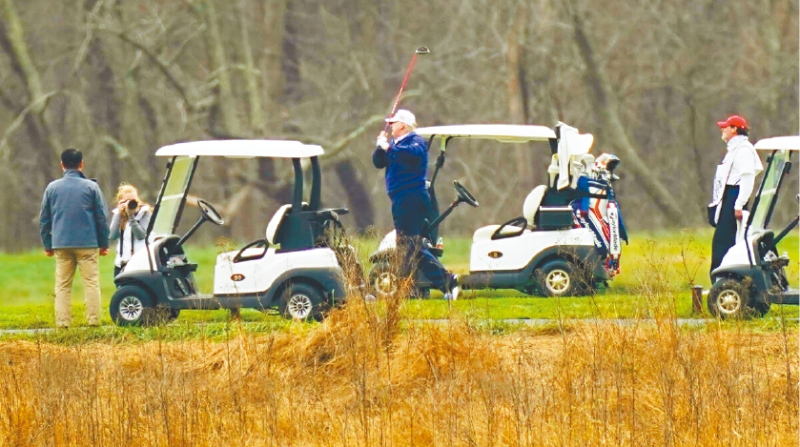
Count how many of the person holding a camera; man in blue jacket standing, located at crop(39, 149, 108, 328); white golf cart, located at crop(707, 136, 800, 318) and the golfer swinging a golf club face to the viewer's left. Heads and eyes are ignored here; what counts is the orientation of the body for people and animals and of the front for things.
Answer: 2

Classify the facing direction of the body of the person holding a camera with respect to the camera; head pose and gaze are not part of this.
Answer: toward the camera

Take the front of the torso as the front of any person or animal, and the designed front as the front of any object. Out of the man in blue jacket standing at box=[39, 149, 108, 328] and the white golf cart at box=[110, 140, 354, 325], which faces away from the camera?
the man in blue jacket standing

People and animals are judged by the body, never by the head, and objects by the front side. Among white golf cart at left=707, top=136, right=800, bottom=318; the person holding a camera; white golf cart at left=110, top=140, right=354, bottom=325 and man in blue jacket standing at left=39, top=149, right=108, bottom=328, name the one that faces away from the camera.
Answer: the man in blue jacket standing

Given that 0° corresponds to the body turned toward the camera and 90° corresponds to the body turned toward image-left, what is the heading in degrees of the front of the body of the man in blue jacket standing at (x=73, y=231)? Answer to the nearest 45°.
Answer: approximately 180°

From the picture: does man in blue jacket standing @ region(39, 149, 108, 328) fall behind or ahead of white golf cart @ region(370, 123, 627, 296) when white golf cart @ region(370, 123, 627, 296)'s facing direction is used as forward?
ahead

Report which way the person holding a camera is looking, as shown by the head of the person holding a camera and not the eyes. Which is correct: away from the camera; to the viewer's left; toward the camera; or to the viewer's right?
toward the camera

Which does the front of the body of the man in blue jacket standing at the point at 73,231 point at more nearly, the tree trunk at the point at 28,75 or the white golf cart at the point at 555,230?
the tree trunk

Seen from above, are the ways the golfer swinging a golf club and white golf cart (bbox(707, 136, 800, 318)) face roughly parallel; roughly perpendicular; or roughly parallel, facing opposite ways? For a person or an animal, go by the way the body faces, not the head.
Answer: roughly parallel

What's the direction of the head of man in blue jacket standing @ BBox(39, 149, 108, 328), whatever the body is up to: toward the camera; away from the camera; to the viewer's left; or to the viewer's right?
away from the camera

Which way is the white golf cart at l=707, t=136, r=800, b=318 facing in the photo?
to the viewer's left

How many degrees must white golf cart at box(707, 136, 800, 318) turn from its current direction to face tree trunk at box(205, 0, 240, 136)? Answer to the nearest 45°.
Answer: approximately 45° to its right
